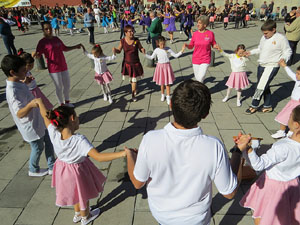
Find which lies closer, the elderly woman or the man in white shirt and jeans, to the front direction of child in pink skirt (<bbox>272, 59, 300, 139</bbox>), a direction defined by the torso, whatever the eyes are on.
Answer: the elderly woman

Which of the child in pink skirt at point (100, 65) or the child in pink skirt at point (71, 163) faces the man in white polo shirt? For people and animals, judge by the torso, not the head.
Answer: the child in pink skirt at point (100, 65)

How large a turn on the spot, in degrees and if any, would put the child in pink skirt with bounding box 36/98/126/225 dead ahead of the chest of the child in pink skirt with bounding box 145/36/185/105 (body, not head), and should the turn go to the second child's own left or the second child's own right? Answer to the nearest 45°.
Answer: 0° — they already face them

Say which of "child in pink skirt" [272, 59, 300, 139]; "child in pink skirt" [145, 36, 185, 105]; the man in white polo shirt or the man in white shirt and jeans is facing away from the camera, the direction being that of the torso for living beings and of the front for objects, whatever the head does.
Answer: the man in white polo shirt

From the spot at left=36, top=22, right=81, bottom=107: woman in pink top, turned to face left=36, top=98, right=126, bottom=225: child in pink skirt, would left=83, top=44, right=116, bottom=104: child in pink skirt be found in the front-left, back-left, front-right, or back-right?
front-left

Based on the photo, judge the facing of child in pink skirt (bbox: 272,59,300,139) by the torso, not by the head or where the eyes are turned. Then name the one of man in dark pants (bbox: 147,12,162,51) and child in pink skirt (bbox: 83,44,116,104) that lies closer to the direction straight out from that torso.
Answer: the child in pink skirt

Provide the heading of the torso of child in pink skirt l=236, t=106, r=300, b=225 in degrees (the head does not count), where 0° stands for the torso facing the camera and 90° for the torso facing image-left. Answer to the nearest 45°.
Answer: approximately 135°

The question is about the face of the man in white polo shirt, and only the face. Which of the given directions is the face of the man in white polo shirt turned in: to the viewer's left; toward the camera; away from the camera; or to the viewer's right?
away from the camera

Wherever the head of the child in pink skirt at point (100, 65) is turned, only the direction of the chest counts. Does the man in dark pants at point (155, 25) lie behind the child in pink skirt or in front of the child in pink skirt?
behind

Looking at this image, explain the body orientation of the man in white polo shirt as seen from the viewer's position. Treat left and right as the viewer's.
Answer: facing away from the viewer

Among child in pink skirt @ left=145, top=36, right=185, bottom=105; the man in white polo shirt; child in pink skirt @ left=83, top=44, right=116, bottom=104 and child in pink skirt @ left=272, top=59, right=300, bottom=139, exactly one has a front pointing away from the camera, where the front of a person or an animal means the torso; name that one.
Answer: the man in white polo shirt

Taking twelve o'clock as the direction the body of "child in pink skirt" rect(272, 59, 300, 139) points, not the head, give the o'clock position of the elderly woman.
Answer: The elderly woman is roughly at 12 o'clock from the child in pink skirt.

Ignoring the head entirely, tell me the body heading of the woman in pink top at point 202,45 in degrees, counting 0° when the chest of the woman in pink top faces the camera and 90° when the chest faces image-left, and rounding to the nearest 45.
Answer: approximately 0°

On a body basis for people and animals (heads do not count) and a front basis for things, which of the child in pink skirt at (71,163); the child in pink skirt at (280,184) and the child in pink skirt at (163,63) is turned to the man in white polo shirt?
the child in pink skirt at (163,63)
